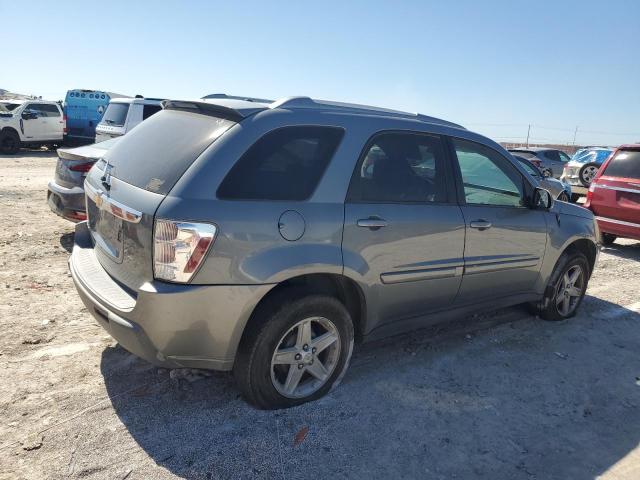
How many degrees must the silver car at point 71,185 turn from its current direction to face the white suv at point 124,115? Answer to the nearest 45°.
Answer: approximately 45° to its left

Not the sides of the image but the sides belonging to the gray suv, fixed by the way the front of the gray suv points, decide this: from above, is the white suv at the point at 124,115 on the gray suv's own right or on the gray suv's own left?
on the gray suv's own left

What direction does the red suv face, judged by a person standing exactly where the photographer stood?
facing away from the viewer and to the right of the viewer

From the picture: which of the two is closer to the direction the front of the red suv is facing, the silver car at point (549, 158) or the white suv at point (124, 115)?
the silver car

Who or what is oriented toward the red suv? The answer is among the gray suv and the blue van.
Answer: the gray suv

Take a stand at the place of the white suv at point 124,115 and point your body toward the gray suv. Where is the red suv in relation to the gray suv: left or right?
left

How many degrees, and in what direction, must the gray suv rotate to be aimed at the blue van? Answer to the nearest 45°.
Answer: approximately 90° to its left
